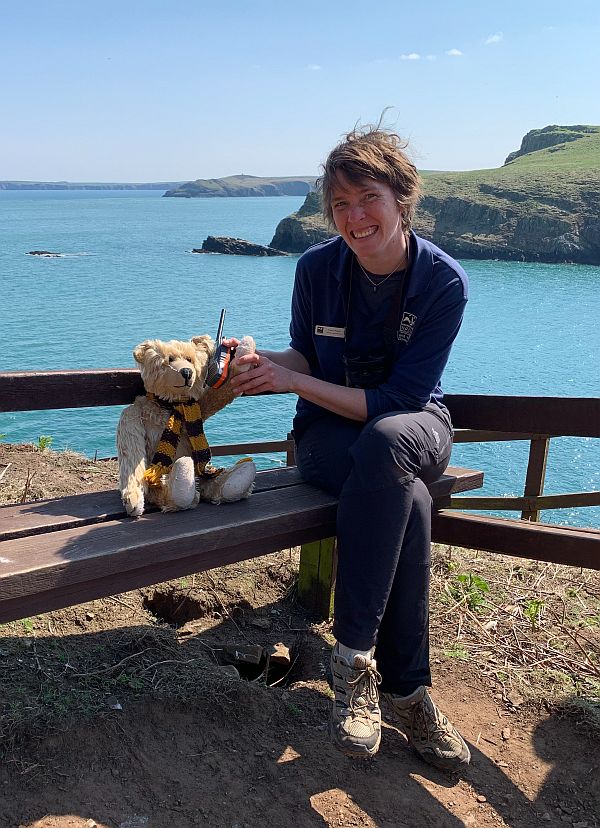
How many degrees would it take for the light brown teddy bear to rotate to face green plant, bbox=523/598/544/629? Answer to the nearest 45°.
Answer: approximately 45° to its left

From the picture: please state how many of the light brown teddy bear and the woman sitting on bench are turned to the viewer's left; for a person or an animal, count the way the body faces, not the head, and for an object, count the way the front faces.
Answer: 0

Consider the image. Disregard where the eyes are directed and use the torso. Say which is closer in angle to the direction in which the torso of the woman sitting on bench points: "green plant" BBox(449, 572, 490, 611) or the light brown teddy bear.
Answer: the light brown teddy bear

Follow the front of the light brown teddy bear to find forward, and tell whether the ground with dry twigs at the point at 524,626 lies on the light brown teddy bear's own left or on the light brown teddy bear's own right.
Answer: on the light brown teddy bear's own left

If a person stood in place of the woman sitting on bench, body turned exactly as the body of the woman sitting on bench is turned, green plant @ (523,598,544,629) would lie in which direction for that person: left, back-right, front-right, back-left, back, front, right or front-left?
back-left

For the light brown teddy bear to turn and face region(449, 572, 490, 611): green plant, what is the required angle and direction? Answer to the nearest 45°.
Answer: approximately 90° to its left

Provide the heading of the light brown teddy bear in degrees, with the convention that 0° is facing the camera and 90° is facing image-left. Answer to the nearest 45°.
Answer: approximately 315°

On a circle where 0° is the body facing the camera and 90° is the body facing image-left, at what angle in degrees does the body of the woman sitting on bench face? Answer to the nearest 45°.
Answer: approximately 0°

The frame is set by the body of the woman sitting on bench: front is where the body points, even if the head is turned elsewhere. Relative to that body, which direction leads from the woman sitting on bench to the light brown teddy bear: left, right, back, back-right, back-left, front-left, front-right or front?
right
